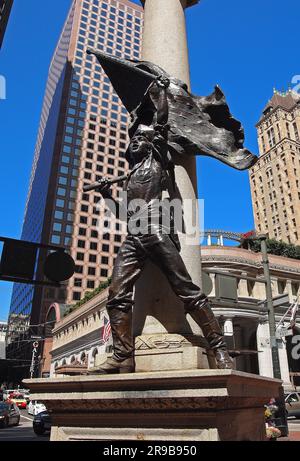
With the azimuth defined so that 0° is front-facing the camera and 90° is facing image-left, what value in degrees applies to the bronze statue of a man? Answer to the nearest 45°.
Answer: approximately 45°

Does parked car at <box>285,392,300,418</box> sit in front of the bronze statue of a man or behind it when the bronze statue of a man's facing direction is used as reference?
behind

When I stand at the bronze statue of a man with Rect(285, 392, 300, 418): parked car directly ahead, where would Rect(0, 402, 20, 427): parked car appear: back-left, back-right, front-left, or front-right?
front-left

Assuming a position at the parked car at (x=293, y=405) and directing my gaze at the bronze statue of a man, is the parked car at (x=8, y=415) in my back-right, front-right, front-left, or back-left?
front-right

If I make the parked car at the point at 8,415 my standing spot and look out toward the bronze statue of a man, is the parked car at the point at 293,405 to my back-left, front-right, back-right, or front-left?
front-left

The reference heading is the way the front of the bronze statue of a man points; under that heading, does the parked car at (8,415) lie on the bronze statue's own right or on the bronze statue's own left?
on the bronze statue's own right
